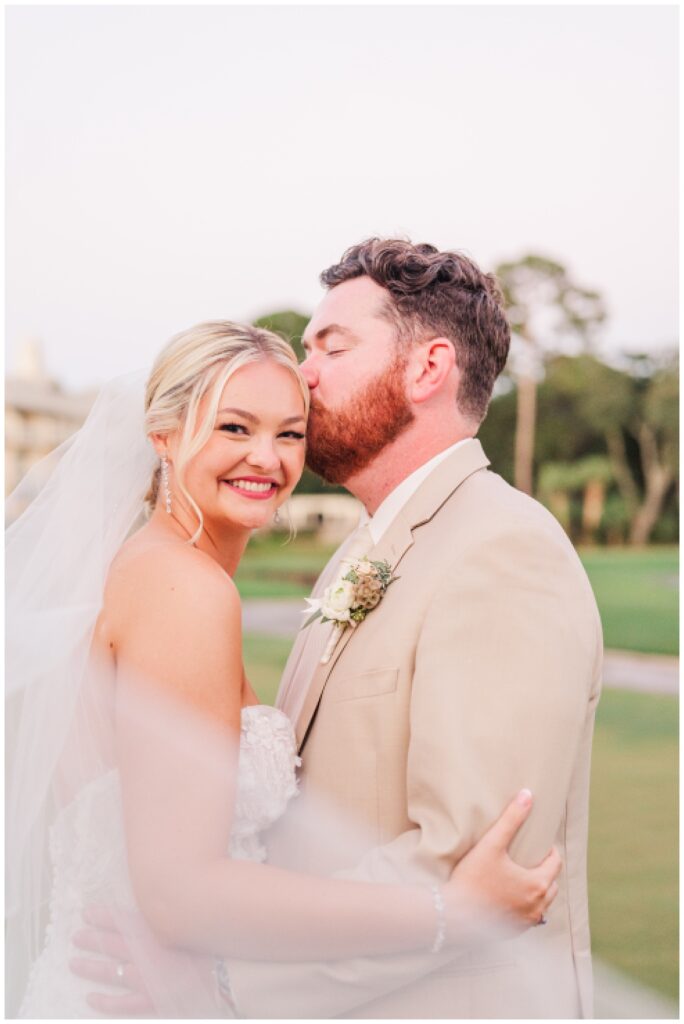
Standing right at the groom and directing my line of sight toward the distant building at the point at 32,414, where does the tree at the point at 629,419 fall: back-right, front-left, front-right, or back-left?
front-right

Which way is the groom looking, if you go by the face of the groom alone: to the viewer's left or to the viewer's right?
to the viewer's left

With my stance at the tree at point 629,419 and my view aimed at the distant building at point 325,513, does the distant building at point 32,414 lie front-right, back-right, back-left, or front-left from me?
front-left

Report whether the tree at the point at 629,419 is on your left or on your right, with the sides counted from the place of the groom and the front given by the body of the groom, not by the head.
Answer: on your right

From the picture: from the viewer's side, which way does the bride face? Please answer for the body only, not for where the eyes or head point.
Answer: to the viewer's right

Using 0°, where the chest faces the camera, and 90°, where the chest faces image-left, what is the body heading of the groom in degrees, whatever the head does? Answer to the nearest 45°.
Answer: approximately 90°

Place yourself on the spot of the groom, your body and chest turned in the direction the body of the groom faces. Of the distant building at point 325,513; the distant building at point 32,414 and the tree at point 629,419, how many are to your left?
0

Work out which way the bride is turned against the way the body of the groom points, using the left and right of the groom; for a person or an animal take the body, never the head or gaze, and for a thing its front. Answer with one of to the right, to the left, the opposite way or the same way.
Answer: the opposite way

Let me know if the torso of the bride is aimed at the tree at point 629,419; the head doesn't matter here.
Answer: no

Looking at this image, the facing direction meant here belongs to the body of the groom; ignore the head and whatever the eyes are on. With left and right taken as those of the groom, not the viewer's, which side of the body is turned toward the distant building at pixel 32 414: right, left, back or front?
right

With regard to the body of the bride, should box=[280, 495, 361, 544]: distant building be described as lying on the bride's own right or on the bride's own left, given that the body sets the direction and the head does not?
on the bride's own left
